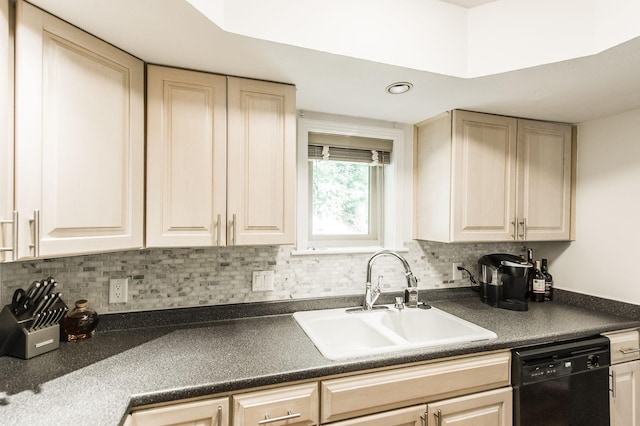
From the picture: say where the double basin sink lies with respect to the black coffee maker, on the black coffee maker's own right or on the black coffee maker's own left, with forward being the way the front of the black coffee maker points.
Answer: on the black coffee maker's own right

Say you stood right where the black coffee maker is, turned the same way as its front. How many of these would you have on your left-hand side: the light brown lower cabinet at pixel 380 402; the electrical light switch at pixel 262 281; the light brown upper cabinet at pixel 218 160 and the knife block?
0

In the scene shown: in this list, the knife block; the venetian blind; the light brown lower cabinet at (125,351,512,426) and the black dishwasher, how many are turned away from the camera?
0

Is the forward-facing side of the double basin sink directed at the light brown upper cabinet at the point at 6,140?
no

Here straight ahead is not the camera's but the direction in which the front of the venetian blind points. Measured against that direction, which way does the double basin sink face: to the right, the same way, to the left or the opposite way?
the same way

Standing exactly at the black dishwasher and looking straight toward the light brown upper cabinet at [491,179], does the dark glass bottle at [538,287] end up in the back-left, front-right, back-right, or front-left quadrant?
front-right

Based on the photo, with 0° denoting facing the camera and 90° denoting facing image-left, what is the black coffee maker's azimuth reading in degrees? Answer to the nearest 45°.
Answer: approximately 315°

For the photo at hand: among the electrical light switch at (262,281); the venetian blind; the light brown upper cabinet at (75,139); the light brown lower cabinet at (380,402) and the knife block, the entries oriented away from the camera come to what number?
0

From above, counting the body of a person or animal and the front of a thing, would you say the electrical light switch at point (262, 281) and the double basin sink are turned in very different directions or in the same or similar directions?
same or similar directions

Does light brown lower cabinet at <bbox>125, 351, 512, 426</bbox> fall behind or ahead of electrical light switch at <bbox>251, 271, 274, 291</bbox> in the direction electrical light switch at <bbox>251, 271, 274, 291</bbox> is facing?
ahead

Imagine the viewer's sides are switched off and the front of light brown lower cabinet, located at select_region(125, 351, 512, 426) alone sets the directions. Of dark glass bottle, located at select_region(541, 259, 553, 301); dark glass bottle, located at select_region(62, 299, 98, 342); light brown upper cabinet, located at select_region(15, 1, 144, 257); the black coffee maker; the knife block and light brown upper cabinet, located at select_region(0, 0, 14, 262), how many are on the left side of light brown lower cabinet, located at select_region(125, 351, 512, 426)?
2

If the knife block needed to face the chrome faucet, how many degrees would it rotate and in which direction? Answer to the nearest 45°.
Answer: approximately 45° to its left

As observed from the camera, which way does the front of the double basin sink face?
facing the viewer and to the right of the viewer

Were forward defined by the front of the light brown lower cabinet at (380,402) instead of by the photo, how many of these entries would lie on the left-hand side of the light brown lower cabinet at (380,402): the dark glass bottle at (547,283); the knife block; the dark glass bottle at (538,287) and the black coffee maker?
3

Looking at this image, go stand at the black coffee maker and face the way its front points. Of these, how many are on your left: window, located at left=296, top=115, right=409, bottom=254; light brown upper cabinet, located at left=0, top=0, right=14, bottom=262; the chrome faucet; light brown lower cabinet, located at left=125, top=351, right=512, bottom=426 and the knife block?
0

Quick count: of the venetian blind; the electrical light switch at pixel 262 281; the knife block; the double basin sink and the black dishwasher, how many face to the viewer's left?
0

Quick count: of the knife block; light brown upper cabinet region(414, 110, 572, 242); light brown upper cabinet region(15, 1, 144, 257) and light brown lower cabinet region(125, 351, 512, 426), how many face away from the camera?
0
